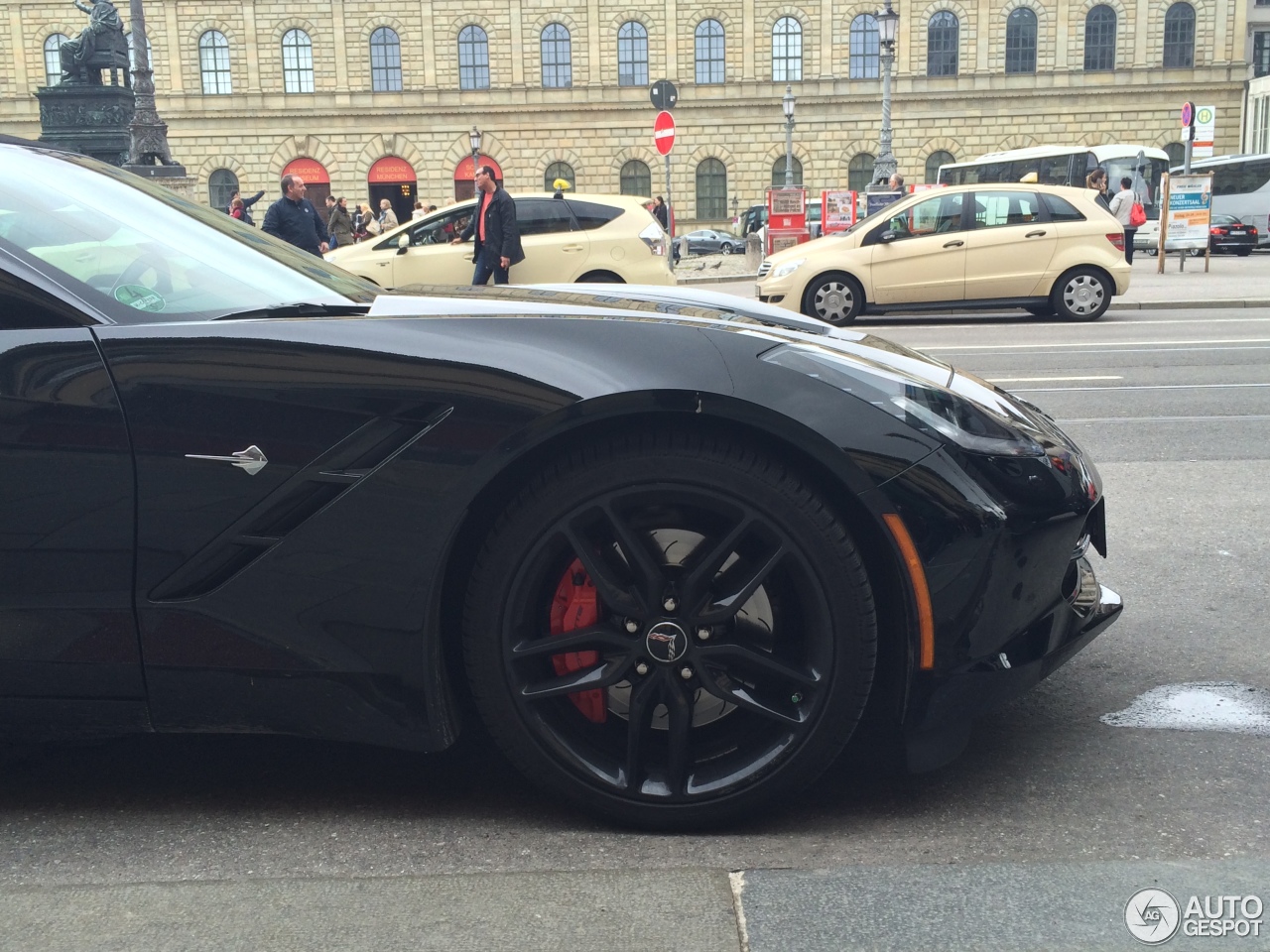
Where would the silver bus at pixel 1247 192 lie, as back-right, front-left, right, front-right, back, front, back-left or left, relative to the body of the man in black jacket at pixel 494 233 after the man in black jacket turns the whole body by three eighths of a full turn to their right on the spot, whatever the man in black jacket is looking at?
front-right

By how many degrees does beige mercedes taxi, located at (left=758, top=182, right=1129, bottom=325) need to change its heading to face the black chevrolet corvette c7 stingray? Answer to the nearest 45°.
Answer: approximately 90° to its left

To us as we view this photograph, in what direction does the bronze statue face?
facing to the left of the viewer

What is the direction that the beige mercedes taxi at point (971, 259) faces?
to the viewer's left

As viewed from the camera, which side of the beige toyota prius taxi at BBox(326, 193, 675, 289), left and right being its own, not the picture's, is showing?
left

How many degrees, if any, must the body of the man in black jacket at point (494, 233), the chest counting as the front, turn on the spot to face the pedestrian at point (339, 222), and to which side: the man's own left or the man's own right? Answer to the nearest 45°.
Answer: approximately 135° to the man's own right

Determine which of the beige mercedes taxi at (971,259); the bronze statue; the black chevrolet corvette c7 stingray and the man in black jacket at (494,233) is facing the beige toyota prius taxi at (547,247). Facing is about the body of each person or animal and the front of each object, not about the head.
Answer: the beige mercedes taxi at (971,259)

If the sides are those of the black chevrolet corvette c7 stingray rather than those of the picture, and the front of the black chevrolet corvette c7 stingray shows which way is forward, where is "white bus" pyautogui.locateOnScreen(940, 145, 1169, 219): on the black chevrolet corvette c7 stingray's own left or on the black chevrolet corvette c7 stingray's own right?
on the black chevrolet corvette c7 stingray's own left

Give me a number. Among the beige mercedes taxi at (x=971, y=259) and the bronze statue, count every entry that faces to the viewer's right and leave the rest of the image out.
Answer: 0

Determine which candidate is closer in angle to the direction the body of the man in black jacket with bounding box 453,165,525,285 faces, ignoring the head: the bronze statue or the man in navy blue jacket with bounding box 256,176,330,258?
the man in navy blue jacket

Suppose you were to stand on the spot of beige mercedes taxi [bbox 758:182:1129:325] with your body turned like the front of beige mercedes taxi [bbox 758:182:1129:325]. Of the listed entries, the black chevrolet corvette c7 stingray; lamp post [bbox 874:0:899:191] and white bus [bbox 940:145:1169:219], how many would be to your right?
2

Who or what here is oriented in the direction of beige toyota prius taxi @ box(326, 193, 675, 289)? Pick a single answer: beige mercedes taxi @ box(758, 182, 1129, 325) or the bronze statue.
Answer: beige mercedes taxi @ box(758, 182, 1129, 325)

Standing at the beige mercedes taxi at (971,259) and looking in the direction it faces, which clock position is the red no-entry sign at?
The red no-entry sign is roughly at 2 o'clock from the beige mercedes taxi.

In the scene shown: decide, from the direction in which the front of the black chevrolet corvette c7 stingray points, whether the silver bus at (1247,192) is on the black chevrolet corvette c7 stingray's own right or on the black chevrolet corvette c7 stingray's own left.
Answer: on the black chevrolet corvette c7 stingray's own left

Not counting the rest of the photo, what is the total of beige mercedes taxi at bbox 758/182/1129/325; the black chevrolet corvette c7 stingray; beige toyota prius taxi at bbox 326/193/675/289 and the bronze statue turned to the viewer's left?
3
